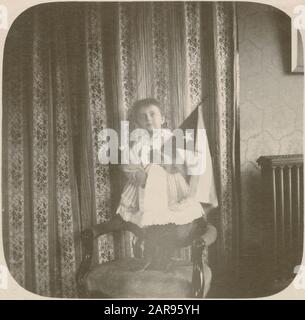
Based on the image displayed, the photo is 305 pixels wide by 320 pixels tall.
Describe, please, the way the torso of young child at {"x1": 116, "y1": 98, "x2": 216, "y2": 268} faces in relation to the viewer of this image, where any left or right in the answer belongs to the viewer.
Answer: facing the viewer
